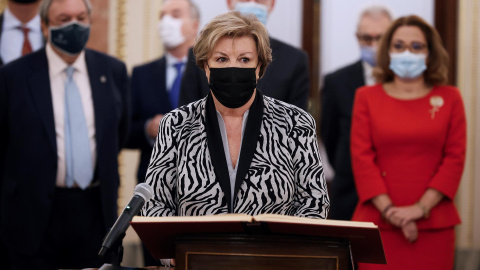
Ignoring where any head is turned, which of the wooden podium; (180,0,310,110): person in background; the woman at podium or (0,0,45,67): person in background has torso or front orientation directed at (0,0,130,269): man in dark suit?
(0,0,45,67): person in background

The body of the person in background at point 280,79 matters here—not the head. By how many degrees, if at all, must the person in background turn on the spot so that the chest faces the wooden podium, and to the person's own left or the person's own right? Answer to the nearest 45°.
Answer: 0° — they already face it

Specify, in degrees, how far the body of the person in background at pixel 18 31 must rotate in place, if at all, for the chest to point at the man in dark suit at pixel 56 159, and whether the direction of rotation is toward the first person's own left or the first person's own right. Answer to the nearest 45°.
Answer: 0° — they already face them

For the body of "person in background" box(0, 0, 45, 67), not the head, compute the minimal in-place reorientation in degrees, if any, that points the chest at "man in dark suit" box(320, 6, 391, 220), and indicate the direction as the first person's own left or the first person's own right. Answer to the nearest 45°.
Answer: approximately 90° to the first person's own left
